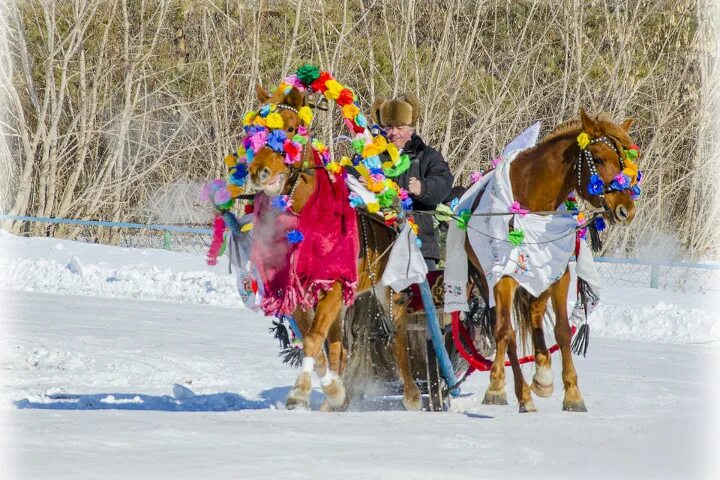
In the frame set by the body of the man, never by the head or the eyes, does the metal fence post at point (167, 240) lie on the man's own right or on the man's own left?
on the man's own right

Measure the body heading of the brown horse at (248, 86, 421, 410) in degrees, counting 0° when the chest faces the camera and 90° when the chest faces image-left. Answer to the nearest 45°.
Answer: approximately 45°

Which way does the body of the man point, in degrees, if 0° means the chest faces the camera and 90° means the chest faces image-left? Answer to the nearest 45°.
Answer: approximately 45°

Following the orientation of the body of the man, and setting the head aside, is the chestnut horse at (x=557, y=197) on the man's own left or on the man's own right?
on the man's own left

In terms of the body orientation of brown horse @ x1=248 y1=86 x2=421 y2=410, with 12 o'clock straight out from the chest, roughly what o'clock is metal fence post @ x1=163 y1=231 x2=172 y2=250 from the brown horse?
The metal fence post is roughly at 4 o'clock from the brown horse.

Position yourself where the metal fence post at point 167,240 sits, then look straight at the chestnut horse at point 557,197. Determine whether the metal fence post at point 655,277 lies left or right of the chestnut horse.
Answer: left

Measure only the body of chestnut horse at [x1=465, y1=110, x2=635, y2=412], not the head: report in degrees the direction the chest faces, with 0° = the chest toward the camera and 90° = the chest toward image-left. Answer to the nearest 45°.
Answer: approximately 315°

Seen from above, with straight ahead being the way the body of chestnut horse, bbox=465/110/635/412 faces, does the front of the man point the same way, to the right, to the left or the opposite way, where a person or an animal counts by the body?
to the right

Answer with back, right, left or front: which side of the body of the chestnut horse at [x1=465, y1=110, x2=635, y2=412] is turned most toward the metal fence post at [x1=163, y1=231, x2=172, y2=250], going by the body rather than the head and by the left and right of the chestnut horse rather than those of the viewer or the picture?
back
